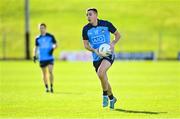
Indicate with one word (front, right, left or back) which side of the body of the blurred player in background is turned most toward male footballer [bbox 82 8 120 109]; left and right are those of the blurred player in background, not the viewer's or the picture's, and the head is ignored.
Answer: front

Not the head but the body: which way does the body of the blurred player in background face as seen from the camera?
toward the camera
